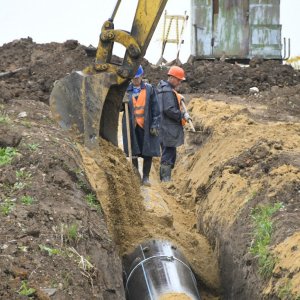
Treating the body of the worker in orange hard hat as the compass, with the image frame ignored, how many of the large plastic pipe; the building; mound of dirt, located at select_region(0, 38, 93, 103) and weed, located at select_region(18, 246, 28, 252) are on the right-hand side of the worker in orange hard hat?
2

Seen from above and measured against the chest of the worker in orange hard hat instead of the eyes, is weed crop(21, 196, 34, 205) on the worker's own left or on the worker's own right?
on the worker's own right
